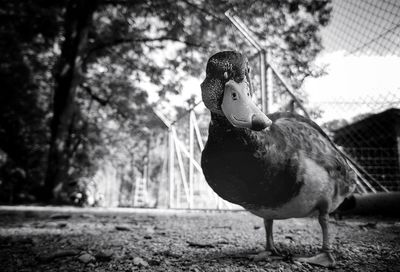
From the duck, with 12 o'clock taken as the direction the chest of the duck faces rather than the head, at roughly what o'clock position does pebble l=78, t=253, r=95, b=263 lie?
The pebble is roughly at 2 o'clock from the duck.

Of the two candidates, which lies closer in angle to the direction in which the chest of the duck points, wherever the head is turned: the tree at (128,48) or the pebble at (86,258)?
the pebble

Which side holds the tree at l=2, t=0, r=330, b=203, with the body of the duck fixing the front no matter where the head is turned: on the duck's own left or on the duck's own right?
on the duck's own right

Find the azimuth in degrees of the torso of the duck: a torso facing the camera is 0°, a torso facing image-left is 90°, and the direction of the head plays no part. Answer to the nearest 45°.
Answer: approximately 45°

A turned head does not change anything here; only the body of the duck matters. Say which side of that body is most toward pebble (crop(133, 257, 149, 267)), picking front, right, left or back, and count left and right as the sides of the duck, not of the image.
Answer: front

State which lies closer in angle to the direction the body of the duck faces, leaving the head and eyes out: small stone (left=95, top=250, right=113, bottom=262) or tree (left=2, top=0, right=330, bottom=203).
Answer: the small stone

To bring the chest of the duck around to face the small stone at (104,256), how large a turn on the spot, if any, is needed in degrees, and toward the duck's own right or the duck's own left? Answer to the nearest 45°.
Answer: approximately 45° to the duck's own right
